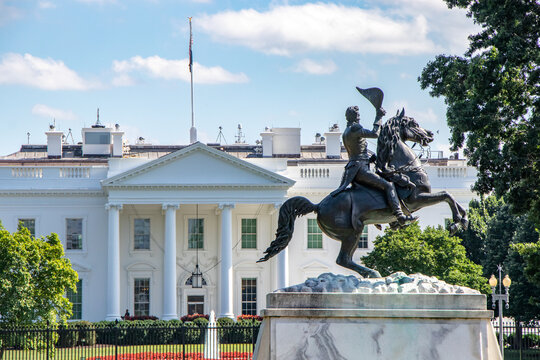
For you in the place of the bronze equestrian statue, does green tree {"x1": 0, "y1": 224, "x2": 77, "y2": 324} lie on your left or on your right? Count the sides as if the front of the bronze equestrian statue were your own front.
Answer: on your left

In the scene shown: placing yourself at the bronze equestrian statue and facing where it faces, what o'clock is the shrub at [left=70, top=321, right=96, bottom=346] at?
The shrub is roughly at 8 o'clock from the bronze equestrian statue.

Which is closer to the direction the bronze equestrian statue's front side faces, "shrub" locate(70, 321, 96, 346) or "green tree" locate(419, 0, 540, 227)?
the green tree

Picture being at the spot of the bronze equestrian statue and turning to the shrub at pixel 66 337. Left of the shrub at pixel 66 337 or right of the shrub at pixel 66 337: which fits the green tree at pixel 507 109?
right

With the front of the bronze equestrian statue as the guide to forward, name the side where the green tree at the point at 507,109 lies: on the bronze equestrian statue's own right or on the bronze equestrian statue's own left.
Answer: on the bronze equestrian statue's own left

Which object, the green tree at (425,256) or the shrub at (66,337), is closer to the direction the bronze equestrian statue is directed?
the green tree

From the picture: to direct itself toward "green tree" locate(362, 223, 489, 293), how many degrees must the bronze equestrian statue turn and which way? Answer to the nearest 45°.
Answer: approximately 90° to its left

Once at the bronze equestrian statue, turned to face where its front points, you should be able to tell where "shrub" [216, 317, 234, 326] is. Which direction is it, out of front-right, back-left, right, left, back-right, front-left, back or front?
left

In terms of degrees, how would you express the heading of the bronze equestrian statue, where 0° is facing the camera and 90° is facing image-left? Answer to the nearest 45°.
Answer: approximately 270°
